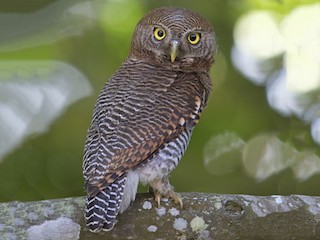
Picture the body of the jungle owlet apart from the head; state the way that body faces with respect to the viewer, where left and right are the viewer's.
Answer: facing away from the viewer and to the right of the viewer
